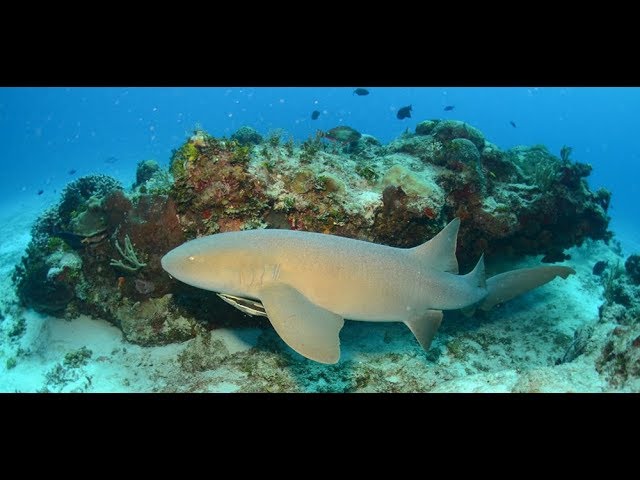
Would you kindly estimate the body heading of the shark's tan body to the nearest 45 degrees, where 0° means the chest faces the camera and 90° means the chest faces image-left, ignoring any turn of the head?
approximately 90°

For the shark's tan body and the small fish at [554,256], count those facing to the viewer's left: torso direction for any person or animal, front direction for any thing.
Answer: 2

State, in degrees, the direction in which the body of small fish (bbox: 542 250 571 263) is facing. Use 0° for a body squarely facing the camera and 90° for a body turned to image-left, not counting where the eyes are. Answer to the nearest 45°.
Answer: approximately 90°

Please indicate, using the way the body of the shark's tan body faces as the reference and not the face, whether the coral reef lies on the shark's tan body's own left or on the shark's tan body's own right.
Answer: on the shark's tan body's own right

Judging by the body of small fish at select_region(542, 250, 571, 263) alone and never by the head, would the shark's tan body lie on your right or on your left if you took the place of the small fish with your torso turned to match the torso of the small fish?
on your left

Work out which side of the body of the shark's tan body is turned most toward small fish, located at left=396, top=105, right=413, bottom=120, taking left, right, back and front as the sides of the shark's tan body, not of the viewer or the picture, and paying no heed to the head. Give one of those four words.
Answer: right
